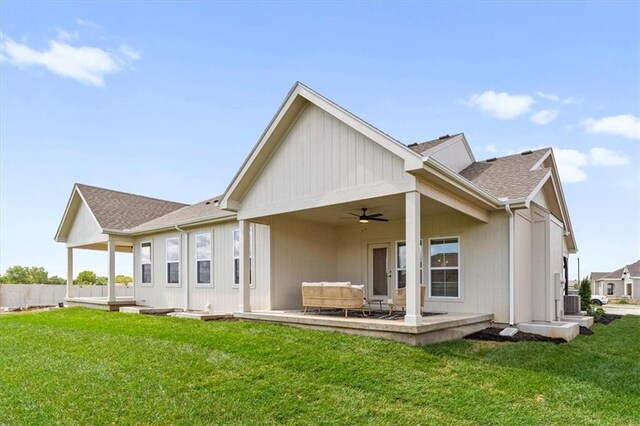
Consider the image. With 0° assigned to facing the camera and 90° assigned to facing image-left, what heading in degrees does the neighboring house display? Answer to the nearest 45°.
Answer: approximately 45°

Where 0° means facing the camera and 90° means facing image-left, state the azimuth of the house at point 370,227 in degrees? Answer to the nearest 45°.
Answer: approximately 225°

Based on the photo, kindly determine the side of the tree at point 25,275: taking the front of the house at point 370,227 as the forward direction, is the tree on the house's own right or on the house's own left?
on the house's own left

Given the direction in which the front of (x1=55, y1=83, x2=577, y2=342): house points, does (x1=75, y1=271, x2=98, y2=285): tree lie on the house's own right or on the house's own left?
on the house's own left

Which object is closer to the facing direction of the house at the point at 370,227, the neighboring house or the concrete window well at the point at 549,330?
the neighboring house
